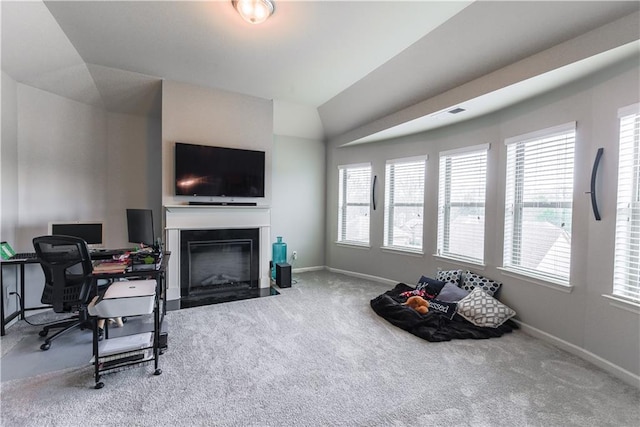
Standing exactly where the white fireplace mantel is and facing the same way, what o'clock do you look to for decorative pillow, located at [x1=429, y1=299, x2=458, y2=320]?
The decorative pillow is roughly at 10 o'clock from the white fireplace mantel.

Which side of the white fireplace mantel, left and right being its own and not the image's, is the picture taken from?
front

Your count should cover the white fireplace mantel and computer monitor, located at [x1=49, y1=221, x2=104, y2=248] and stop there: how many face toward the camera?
2

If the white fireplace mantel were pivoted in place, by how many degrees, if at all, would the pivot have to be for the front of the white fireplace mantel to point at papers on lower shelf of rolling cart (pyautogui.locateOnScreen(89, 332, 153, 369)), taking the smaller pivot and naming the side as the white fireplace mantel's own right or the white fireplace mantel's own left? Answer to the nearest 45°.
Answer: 0° — it already faces it

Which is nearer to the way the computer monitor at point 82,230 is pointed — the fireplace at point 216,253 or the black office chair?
the black office chair

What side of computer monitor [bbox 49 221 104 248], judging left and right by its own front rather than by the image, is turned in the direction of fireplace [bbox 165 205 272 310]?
left

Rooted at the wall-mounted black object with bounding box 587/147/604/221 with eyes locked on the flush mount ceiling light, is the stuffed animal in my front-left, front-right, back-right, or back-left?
front-right

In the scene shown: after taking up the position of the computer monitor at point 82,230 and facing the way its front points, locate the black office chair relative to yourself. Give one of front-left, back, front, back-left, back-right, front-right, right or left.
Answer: front

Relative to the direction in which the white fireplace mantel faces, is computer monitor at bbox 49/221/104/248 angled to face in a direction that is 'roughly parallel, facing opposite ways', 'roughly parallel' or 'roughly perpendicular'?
roughly parallel

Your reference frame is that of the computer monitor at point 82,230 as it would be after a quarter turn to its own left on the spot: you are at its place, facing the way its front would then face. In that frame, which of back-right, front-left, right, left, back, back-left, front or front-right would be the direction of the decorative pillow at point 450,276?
front-right

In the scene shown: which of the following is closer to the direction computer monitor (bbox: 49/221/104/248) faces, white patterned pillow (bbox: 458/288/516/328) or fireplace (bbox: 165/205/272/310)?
the white patterned pillow

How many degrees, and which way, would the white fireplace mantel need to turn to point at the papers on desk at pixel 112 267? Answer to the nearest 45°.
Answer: approximately 45° to its right

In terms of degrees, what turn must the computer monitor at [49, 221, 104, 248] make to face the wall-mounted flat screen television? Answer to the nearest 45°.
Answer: approximately 90° to its left

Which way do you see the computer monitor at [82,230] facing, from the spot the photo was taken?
facing the viewer

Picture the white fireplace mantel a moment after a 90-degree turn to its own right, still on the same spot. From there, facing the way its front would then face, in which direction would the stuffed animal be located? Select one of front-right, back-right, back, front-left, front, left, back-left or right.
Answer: back-left

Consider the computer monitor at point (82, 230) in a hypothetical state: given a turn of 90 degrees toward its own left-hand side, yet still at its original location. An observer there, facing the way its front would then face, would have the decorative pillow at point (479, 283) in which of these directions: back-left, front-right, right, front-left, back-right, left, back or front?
front-right
